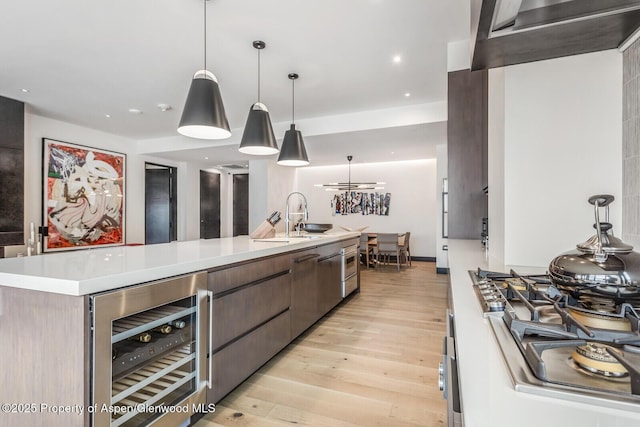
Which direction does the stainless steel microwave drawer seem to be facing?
to the viewer's right

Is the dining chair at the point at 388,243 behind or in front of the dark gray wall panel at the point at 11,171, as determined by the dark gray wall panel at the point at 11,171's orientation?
in front

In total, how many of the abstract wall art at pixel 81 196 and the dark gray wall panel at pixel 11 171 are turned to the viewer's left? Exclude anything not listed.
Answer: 0

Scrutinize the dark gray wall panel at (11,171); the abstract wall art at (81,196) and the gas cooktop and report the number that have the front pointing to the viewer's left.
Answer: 1

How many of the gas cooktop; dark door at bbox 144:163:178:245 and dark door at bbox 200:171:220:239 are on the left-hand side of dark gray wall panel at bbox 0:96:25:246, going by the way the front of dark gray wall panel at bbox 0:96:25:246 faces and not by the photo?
2

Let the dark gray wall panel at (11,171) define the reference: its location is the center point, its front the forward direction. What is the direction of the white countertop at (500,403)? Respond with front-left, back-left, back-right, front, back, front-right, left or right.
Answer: front-right

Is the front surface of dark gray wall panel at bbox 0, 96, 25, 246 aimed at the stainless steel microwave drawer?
yes

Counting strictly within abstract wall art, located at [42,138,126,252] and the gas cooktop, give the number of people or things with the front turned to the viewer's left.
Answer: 1

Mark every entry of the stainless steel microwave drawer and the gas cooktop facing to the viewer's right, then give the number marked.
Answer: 1

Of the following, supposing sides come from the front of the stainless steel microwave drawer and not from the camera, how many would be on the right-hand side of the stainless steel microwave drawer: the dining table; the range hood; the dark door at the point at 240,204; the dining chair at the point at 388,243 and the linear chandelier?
1

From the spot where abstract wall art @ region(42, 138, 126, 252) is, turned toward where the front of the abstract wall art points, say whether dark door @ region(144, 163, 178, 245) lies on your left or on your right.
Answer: on your left

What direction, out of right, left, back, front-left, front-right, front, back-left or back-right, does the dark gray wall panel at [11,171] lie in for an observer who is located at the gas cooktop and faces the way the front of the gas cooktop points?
front

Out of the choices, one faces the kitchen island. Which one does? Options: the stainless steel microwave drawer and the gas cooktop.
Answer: the gas cooktop

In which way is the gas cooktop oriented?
to the viewer's left

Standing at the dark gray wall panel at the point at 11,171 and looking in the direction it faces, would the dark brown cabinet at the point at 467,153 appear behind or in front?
in front

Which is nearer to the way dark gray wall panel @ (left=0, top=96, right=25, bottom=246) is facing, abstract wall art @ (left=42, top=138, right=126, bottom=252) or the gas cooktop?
the gas cooktop

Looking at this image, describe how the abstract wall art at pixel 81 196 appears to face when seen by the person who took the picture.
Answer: facing the viewer and to the right of the viewer
